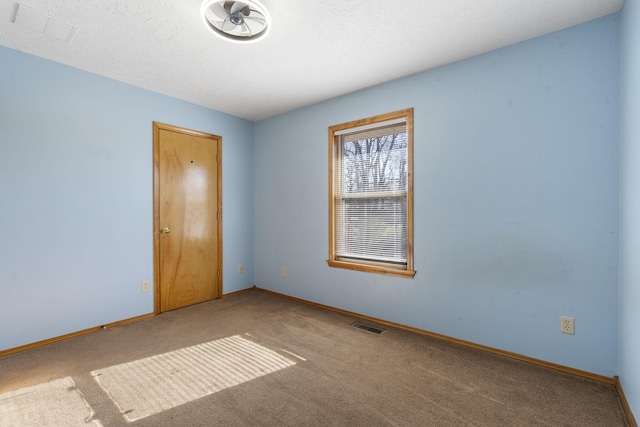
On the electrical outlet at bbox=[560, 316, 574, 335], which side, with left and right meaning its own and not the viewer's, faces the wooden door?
right

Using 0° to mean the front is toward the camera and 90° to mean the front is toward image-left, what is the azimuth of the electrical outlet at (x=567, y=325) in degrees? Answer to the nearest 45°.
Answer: approximately 0°

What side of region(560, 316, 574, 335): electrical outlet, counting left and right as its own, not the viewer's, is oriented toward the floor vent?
right

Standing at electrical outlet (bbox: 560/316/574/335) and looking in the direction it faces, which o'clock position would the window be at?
The window is roughly at 3 o'clock from the electrical outlet.
